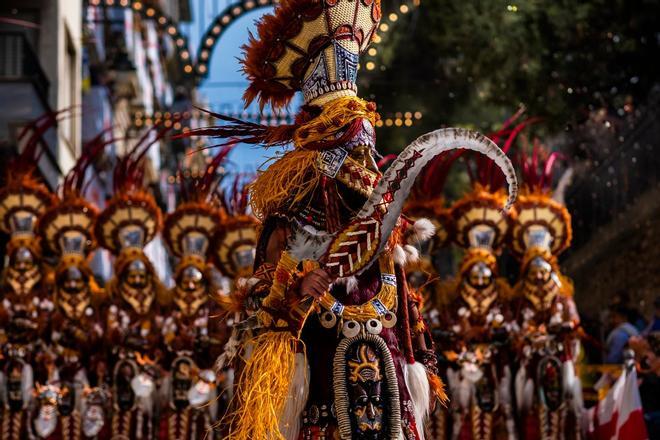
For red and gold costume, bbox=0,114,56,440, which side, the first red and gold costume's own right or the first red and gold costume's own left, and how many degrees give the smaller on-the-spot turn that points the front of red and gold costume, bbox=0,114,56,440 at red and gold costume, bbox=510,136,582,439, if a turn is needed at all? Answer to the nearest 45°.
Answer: approximately 90° to the first red and gold costume's own left

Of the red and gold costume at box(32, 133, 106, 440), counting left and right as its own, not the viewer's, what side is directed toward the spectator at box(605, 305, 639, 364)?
left

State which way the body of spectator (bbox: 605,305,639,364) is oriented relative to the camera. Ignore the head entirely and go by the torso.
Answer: to the viewer's left

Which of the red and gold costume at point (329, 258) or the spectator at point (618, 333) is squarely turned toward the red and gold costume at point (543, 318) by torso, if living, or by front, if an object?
the spectator

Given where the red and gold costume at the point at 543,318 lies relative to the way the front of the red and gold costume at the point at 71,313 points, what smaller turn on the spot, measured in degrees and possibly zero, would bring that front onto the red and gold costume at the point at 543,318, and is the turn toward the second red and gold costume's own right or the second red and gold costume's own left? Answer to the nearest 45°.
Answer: approximately 90° to the second red and gold costume's own left

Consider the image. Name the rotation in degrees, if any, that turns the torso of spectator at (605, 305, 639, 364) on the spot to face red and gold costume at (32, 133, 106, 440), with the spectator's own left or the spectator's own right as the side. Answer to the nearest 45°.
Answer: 0° — they already face it

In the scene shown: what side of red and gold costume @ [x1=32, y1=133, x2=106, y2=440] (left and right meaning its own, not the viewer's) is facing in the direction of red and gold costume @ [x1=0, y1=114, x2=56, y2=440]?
right

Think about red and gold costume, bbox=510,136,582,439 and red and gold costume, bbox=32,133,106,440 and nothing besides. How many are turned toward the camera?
2

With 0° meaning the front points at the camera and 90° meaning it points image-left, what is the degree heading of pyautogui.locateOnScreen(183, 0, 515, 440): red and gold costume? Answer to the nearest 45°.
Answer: approximately 315°

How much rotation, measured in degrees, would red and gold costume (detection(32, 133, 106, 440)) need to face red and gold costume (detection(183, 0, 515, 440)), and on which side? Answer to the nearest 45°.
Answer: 0° — it already faces it
